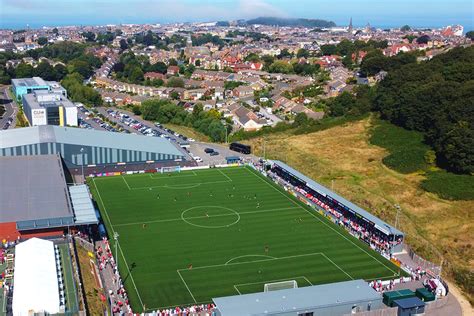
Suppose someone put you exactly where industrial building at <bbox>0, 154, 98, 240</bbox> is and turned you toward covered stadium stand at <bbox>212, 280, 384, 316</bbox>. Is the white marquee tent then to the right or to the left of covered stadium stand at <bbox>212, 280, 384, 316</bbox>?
right

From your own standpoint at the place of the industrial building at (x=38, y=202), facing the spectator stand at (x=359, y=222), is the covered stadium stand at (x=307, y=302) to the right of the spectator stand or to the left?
right

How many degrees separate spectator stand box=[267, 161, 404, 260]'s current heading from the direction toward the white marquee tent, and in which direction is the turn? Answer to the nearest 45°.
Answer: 0° — it already faces it

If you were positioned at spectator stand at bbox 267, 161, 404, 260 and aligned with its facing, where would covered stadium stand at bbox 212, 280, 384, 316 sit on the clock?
The covered stadium stand is roughly at 11 o'clock from the spectator stand.

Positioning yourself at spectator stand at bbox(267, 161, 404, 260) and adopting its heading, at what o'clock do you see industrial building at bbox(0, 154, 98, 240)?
The industrial building is roughly at 1 o'clock from the spectator stand.

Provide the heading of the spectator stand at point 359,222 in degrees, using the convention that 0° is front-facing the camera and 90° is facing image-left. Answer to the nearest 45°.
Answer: approximately 45°
